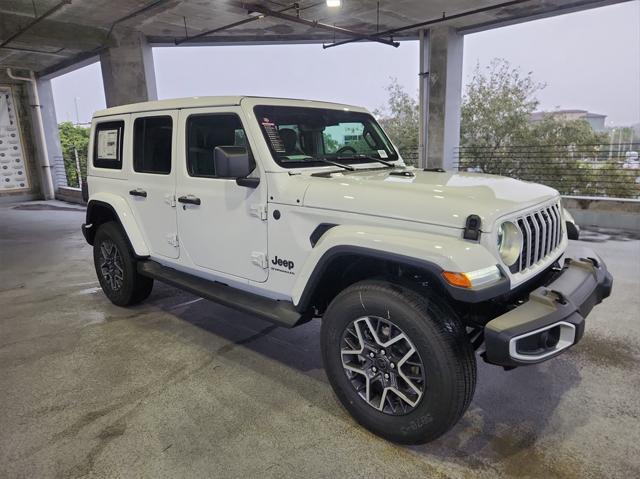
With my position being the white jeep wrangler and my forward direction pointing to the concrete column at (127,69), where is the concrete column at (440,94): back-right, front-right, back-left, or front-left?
front-right

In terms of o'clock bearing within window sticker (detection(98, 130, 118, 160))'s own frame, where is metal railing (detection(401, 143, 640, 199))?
The metal railing is roughly at 7 o'clock from the window sticker.

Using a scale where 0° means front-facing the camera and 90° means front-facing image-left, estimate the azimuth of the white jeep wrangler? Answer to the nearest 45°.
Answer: approximately 315°

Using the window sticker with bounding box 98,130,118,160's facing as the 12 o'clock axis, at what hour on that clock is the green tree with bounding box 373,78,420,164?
The green tree is roughly at 6 o'clock from the window sticker.

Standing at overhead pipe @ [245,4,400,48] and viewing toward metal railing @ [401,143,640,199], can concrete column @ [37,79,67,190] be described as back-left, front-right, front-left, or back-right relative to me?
back-left

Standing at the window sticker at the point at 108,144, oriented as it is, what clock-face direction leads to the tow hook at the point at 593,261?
The tow hook is roughly at 9 o'clock from the window sticker.

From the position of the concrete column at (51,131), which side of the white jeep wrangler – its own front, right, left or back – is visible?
back

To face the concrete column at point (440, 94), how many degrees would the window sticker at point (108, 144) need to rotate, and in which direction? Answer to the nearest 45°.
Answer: approximately 180°

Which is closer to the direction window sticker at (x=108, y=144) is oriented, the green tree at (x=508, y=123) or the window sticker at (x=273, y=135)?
the window sticker

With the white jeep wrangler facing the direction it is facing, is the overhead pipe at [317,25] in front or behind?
behind

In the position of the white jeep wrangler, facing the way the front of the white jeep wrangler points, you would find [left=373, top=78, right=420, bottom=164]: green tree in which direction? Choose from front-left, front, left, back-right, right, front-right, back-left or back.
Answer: back-left
